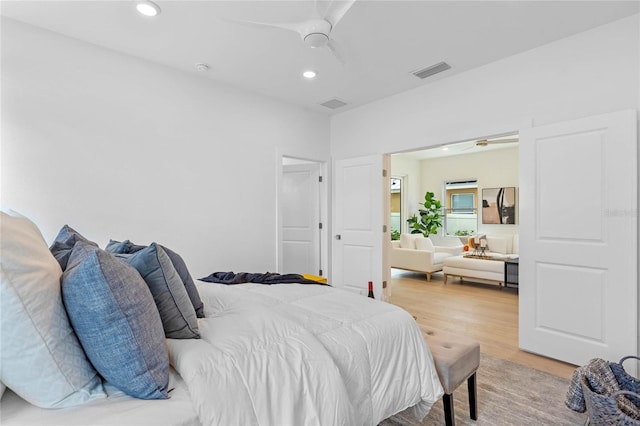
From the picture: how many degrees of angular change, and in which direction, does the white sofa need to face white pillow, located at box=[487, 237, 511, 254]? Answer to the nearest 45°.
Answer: approximately 45° to its left

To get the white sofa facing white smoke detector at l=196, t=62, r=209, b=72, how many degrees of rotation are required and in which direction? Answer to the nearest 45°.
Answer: approximately 90° to its right

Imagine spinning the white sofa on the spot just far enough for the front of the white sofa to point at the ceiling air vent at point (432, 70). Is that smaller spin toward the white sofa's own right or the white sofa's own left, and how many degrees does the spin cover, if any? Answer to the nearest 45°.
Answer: approximately 45° to the white sofa's own right

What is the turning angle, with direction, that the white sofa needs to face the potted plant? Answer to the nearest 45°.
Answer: approximately 135° to its left

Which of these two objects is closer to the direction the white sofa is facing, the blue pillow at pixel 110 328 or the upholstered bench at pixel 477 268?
the upholstered bench

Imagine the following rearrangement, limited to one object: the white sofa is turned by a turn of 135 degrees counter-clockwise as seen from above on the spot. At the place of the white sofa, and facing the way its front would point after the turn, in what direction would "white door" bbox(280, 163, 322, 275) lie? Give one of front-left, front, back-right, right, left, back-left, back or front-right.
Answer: back-left

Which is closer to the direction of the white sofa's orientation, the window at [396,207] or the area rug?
the area rug

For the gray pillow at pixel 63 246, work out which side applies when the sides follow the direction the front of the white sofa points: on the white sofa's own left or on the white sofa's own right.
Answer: on the white sofa's own right

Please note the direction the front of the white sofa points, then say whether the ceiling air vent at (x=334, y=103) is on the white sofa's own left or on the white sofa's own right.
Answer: on the white sofa's own right

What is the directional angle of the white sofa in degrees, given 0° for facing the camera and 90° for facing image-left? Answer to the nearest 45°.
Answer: approximately 315°
